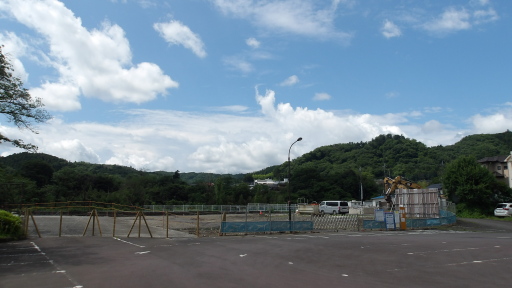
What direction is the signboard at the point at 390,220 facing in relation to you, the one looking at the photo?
facing the viewer

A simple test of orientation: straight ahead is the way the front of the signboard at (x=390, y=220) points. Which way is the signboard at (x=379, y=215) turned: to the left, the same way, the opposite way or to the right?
the same way

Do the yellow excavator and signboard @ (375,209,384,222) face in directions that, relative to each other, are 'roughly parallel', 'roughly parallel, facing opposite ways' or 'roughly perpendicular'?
roughly perpendicular

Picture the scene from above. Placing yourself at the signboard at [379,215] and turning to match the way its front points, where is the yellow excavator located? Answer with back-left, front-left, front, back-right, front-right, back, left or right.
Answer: back

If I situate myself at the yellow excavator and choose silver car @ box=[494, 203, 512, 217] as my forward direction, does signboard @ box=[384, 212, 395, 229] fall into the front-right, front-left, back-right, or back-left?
back-right

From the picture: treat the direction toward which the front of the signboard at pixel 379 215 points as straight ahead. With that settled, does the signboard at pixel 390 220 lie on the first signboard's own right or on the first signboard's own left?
on the first signboard's own left

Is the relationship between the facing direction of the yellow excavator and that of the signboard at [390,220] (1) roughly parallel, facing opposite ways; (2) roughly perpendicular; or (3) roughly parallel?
roughly perpendicular

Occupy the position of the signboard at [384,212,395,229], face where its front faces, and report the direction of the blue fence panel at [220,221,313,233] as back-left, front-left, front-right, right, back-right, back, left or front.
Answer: front-right

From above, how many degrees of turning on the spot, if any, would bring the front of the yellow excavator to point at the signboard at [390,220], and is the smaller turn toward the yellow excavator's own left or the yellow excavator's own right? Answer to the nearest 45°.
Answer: approximately 90° to the yellow excavator's own left

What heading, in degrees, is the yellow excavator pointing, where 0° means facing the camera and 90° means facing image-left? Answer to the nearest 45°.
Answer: approximately 90°

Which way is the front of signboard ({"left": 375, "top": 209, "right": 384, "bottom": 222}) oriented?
toward the camera

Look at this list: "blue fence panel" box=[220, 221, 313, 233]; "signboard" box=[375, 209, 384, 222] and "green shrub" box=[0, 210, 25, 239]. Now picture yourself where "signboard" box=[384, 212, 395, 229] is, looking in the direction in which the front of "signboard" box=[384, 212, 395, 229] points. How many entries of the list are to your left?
0

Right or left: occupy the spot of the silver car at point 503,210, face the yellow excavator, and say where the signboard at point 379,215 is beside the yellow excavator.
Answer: left

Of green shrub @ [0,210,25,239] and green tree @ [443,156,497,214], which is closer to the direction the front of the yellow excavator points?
the green shrub

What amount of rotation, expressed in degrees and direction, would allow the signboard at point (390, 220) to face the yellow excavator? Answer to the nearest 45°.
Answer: approximately 180°

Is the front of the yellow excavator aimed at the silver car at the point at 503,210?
no

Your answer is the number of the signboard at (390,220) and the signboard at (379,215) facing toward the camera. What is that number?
2

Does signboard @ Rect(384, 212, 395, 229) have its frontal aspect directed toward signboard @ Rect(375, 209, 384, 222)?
no

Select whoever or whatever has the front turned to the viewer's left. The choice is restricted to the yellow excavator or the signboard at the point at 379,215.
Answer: the yellow excavator
